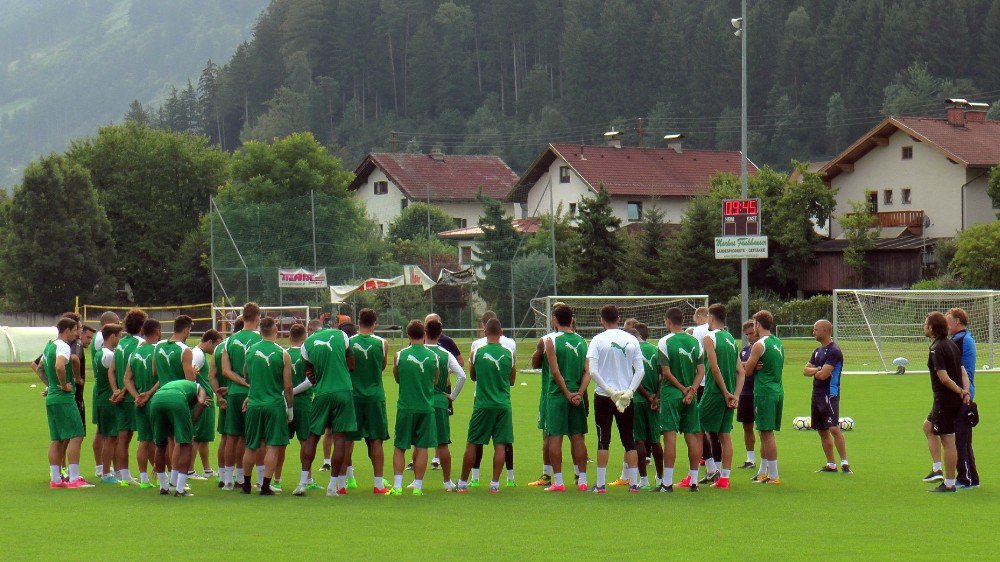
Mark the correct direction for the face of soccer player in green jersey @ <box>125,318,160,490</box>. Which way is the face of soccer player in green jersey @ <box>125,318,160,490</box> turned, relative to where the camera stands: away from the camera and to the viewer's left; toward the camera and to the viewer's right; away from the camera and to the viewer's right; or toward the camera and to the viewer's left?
away from the camera and to the viewer's right

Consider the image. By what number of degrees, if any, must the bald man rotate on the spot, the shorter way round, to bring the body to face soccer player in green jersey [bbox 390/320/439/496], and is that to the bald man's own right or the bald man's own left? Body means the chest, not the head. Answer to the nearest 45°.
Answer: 0° — they already face them

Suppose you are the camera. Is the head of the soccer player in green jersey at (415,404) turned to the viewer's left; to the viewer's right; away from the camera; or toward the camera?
away from the camera

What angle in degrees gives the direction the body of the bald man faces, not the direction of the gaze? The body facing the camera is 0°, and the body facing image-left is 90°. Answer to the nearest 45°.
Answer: approximately 45°

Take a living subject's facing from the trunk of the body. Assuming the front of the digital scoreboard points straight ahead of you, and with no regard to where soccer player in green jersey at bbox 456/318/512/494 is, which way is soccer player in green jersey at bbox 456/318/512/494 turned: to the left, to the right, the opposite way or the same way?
the opposite way

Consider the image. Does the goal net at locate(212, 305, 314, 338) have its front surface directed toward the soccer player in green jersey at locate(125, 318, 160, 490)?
yes

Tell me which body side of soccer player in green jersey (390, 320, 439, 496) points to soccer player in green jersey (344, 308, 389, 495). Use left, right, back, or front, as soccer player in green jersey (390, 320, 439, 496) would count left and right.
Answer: left

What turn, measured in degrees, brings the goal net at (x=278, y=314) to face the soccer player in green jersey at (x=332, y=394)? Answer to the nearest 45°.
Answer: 0° — it already faces them

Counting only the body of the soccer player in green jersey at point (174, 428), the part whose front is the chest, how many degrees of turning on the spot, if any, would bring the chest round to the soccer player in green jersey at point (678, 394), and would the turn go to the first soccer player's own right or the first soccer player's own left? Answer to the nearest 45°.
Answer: approximately 45° to the first soccer player's own right

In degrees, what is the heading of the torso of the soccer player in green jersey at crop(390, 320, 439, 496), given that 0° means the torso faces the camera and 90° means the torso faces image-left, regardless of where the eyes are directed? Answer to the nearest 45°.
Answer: approximately 180°

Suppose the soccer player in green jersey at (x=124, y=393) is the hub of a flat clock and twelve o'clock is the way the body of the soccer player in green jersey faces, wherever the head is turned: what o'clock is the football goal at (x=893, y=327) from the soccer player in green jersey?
The football goal is roughly at 12 o'clock from the soccer player in green jersey.

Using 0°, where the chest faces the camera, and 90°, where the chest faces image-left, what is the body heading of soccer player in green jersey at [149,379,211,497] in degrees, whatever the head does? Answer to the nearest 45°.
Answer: approximately 225°

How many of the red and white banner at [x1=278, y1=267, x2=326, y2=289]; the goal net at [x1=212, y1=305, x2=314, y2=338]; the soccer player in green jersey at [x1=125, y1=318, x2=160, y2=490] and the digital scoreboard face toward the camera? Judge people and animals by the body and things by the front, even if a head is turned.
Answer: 3

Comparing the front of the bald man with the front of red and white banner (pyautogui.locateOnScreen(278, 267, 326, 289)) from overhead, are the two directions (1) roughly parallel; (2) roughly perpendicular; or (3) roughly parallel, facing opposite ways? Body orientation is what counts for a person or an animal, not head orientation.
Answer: roughly perpendicular
